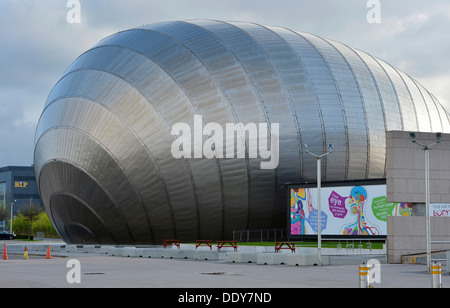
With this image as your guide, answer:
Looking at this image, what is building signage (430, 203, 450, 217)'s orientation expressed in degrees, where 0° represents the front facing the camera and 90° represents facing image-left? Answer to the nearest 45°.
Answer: approximately 0°

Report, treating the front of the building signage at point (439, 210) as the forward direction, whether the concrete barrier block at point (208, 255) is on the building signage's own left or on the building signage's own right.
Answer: on the building signage's own right

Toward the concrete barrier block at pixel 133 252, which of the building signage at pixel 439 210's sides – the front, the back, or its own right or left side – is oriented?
right

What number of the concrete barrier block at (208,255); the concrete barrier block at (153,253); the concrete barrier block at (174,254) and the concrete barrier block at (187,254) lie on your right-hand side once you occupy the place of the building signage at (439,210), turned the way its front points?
4

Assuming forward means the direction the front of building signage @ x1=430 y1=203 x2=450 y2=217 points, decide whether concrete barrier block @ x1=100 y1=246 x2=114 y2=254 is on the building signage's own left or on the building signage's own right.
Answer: on the building signage's own right

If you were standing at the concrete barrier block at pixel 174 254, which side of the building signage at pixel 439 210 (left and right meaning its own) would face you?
right

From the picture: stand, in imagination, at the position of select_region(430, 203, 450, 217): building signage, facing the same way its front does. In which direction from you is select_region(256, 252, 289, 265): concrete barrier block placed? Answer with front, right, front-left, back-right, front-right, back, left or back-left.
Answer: front-right
